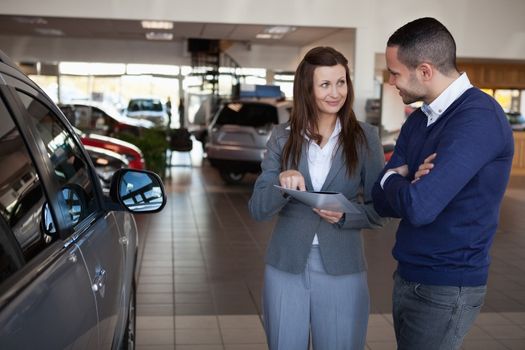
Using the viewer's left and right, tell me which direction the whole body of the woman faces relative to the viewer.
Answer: facing the viewer

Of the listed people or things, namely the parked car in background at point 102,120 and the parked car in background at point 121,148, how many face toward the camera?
0

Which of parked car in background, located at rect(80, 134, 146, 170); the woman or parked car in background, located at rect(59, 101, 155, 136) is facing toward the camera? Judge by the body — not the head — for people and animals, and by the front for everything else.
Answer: the woman

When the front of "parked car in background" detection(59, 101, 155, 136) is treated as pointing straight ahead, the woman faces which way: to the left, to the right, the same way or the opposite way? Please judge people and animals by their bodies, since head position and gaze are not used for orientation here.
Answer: to the right

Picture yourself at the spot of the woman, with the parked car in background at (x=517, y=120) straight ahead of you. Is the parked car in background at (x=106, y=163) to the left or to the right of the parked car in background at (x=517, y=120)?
left

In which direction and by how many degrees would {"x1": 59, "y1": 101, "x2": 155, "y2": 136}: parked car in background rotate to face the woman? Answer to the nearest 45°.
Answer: approximately 90° to its right

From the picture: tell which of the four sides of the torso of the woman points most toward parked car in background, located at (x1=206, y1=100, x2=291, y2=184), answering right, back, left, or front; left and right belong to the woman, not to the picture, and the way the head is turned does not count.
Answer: back

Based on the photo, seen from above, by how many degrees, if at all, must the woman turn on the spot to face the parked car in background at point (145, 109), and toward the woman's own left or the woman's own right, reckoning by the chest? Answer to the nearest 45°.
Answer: approximately 180°

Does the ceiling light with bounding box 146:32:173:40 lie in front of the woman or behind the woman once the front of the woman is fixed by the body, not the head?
behind
